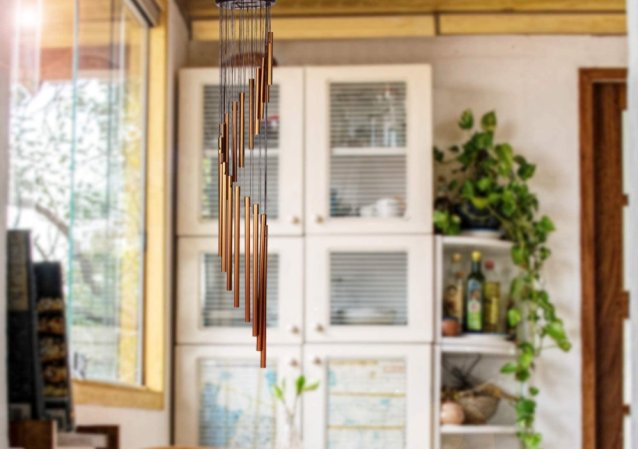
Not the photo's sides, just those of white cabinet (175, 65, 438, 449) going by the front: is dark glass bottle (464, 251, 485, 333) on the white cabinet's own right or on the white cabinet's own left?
on the white cabinet's own left

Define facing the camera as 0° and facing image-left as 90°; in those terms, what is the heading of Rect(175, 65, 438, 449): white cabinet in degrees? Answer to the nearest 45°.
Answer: approximately 0°

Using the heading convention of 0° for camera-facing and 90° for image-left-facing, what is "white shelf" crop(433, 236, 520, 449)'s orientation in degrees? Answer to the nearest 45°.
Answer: approximately 0°

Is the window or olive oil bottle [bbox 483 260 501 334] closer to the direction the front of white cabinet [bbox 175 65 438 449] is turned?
the window

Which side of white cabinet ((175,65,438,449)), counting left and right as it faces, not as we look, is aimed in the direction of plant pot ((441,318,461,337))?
left

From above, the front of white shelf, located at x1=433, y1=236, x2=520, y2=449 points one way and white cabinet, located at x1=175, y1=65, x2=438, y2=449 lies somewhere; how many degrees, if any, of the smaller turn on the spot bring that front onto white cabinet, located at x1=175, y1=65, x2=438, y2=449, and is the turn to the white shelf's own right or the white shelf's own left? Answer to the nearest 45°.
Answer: approximately 45° to the white shelf's own right

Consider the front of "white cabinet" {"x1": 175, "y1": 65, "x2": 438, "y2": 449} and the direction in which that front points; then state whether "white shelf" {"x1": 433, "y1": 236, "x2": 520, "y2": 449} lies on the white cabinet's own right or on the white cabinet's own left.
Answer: on the white cabinet's own left

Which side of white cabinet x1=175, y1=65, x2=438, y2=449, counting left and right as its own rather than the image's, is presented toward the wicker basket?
left
